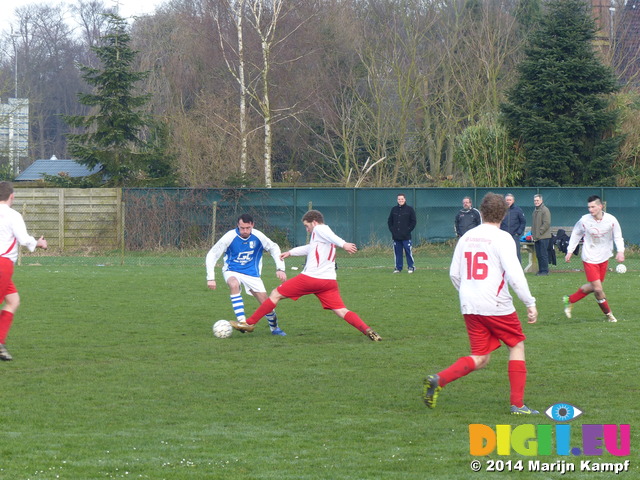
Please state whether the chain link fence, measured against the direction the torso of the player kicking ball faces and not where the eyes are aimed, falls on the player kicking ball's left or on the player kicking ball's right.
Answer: on the player kicking ball's right

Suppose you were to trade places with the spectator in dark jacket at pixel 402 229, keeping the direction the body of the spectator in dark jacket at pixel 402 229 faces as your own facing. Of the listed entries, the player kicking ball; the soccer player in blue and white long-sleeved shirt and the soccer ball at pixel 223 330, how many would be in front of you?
3

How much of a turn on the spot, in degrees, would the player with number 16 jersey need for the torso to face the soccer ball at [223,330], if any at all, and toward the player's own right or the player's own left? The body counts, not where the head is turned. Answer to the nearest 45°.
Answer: approximately 90° to the player's own left

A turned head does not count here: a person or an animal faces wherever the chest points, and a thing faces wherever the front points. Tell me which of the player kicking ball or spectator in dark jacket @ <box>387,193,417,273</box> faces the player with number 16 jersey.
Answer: the spectator in dark jacket

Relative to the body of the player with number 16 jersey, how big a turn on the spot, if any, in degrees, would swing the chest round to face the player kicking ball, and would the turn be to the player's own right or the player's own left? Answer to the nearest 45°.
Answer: approximately 90° to the player's own left

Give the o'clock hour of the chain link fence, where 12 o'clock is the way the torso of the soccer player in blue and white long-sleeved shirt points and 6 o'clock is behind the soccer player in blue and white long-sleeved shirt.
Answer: The chain link fence is roughly at 6 o'clock from the soccer player in blue and white long-sleeved shirt.

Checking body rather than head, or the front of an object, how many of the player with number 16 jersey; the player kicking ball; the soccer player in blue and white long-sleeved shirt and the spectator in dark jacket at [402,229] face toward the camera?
2

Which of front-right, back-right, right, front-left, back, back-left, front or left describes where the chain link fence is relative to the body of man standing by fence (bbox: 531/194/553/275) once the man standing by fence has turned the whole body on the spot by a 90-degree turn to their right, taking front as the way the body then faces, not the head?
front

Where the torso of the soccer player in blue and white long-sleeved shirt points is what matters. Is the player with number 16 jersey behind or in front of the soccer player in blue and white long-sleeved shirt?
in front

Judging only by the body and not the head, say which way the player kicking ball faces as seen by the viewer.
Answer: to the viewer's left
